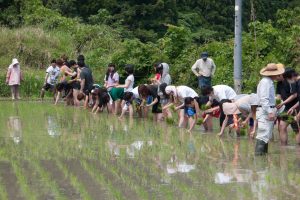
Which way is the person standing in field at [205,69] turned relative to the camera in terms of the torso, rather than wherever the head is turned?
toward the camera

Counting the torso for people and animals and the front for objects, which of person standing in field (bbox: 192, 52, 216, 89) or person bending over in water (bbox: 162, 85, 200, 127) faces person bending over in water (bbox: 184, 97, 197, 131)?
the person standing in field

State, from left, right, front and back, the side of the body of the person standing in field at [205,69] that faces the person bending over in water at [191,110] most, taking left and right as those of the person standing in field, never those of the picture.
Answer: front

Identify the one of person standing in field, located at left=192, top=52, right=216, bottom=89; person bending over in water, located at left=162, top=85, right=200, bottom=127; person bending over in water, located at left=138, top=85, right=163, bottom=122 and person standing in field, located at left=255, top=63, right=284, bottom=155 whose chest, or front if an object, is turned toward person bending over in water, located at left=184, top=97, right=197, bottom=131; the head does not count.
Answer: person standing in field, located at left=192, top=52, right=216, bottom=89

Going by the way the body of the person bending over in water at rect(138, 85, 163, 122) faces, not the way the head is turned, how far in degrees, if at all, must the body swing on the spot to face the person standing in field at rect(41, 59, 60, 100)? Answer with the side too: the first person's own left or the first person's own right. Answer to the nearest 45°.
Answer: approximately 45° to the first person's own right
